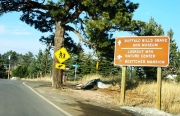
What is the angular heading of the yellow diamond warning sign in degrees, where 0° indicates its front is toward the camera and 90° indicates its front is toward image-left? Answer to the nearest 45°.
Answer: approximately 0°

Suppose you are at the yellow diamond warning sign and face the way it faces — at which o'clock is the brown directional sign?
The brown directional sign is roughly at 11 o'clock from the yellow diamond warning sign.

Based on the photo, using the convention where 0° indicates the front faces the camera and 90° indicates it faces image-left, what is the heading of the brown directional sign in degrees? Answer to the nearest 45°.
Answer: approximately 0°

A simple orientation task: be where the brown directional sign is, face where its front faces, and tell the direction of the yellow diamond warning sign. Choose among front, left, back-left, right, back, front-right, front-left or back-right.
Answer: back-right

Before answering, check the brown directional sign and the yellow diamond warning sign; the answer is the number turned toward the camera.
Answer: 2
